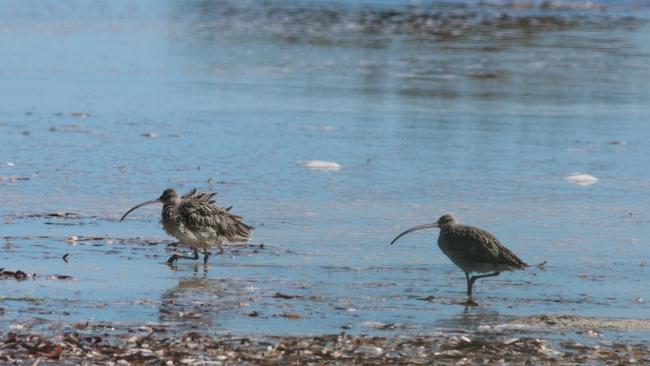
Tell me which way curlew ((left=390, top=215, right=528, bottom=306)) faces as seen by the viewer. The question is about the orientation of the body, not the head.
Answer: to the viewer's left

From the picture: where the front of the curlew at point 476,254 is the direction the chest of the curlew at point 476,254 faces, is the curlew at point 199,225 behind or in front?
in front

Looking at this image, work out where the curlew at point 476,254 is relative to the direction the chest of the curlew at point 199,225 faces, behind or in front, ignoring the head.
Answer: behind

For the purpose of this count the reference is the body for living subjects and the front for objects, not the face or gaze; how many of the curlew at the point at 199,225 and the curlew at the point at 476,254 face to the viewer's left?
2

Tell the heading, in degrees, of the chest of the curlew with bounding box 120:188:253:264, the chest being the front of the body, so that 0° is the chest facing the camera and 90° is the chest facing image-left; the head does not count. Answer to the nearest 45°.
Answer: approximately 90°
